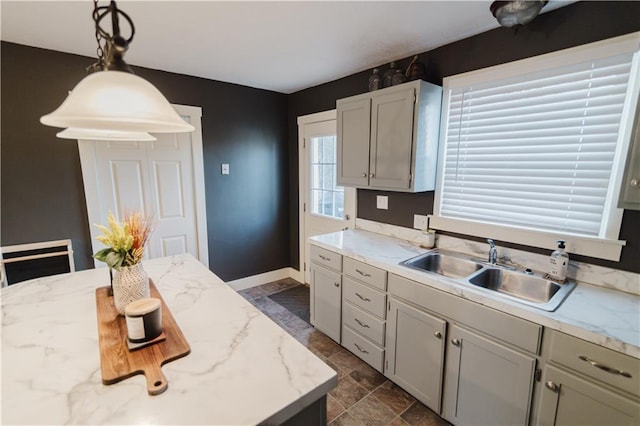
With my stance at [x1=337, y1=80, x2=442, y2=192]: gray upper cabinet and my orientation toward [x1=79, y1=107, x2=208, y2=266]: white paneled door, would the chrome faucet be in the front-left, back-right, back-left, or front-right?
back-left

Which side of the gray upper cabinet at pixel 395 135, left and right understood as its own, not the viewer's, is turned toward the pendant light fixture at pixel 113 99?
front

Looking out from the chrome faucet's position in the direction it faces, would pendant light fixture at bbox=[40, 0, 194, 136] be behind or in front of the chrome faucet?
in front

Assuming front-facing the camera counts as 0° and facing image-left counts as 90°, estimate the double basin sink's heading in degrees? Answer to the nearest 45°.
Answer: approximately 45°

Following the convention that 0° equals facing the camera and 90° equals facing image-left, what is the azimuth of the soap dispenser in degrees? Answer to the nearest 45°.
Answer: approximately 45°

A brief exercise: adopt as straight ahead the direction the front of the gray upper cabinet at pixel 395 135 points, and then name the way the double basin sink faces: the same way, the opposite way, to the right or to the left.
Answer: the same way

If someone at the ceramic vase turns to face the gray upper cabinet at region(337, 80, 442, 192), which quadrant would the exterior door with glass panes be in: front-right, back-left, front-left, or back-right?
front-left

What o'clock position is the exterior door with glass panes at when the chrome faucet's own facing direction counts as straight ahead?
The exterior door with glass panes is roughly at 2 o'clock from the chrome faucet.

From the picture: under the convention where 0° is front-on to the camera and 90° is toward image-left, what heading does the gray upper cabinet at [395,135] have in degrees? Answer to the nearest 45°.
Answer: approximately 45°

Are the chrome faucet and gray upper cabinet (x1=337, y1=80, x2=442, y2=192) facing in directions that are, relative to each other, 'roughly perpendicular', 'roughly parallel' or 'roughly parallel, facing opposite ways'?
roughly parallel

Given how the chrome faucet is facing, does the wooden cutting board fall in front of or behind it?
in front

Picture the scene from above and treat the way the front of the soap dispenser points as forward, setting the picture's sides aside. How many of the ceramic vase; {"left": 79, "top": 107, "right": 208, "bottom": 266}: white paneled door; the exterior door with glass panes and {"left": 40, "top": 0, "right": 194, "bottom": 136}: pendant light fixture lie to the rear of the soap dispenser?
0

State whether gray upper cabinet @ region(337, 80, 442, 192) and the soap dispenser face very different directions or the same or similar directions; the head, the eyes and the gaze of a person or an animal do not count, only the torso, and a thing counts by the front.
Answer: same or similar directions

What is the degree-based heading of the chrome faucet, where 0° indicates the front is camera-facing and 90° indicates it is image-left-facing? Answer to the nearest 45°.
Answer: approximately 45°

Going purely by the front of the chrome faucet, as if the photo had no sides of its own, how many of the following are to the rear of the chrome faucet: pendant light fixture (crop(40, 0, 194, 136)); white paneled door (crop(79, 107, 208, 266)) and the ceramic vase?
0

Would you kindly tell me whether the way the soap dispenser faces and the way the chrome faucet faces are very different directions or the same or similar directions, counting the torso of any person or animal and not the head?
same or similar directions

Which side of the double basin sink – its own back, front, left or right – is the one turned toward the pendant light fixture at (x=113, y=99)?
front

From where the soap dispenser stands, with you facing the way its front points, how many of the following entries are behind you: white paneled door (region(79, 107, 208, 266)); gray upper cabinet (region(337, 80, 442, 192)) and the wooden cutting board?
0
